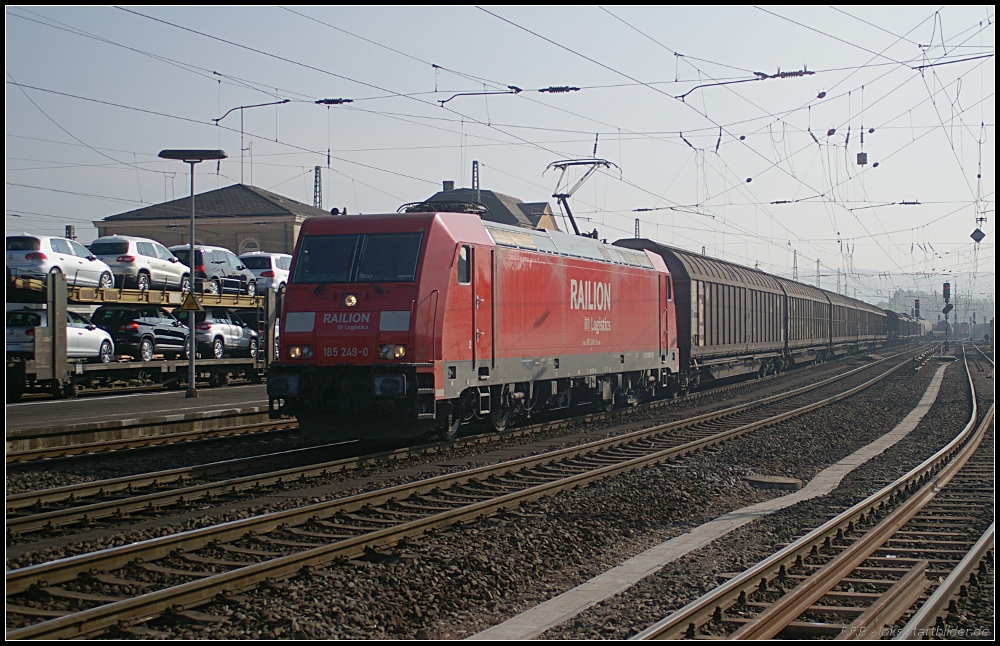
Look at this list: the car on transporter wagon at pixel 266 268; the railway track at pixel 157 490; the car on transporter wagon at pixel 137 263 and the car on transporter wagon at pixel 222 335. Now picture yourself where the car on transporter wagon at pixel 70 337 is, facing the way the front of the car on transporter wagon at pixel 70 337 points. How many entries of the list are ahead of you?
3

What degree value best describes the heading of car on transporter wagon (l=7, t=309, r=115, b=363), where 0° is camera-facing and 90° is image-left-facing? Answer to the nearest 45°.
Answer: approximately 225°

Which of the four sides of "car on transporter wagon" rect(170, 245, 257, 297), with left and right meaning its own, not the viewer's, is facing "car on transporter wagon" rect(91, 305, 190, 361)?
back

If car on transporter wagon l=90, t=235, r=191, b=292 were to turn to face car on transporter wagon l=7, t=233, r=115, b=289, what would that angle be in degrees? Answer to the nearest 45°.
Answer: approximately 180°

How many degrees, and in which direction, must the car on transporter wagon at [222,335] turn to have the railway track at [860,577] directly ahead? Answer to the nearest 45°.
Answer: approximately 135° to its right
